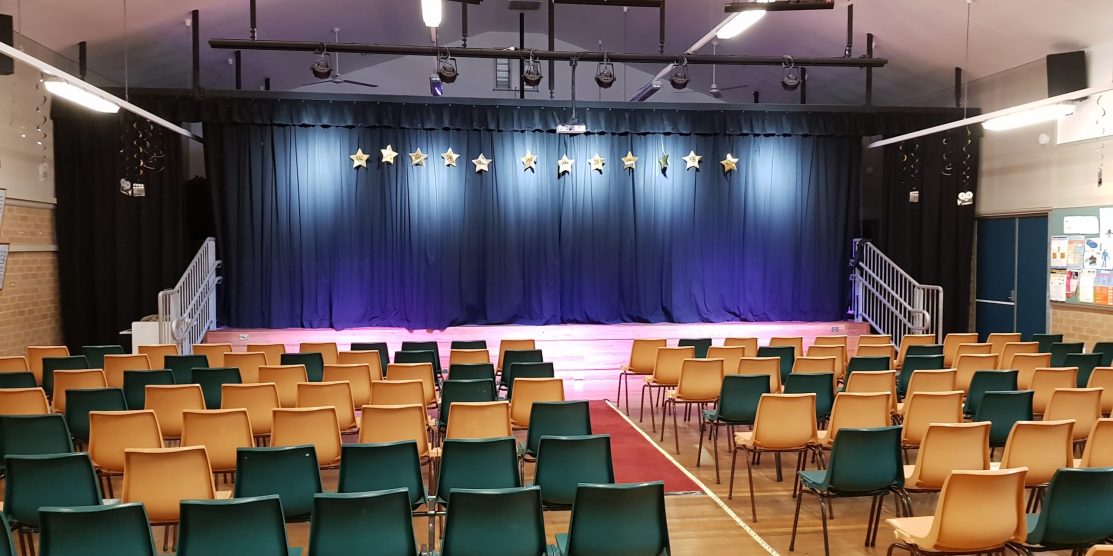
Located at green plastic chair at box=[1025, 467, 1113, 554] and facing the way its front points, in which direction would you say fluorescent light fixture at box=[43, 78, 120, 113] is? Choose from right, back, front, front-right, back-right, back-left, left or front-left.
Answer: front-left

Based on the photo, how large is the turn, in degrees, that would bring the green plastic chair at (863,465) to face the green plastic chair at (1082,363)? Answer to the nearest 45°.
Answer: approximately 90° to its right

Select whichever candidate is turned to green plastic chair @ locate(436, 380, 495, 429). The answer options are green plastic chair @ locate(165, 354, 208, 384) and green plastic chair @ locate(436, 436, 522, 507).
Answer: green plastic chair @ locate(436, 436, 522, 507)

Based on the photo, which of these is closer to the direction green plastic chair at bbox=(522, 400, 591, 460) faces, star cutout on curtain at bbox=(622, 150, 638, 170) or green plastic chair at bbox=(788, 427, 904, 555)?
the star cutout on curtain

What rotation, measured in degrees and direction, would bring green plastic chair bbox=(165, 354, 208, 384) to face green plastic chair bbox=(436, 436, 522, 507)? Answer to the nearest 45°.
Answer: approximately 180°

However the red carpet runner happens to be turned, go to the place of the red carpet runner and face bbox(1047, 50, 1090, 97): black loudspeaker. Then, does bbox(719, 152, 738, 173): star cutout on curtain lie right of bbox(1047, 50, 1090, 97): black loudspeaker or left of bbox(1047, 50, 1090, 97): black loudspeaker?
left

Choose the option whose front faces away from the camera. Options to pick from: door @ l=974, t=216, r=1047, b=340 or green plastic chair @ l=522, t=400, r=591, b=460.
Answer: the green plastic chair

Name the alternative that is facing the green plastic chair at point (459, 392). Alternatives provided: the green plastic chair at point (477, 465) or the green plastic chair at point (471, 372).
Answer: the green plastic chair at point (477, 465)

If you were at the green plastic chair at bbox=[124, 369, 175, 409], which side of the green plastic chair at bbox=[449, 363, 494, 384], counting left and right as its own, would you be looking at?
left

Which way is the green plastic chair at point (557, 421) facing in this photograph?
away from the camera

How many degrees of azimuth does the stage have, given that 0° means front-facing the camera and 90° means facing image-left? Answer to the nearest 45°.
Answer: approximately 0°

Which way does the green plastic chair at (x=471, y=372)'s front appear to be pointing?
away from the camera

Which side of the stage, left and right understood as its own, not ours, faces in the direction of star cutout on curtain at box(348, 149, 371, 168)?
right
